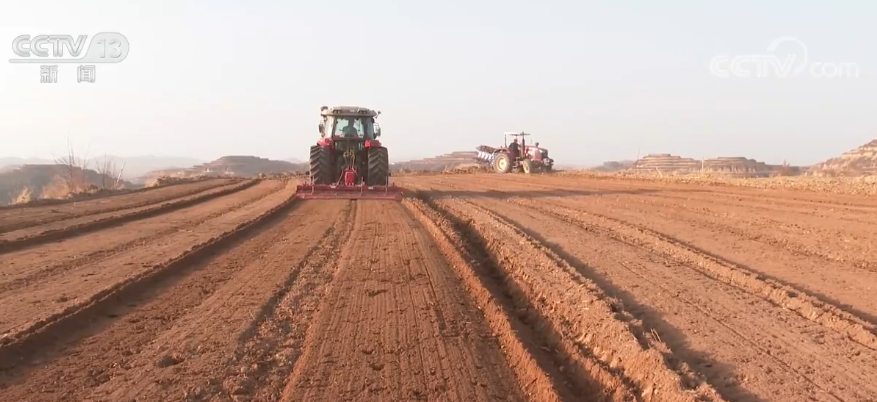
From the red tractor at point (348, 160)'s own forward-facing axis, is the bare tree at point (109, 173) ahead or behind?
ahead

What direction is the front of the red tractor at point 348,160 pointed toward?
away from the camera
